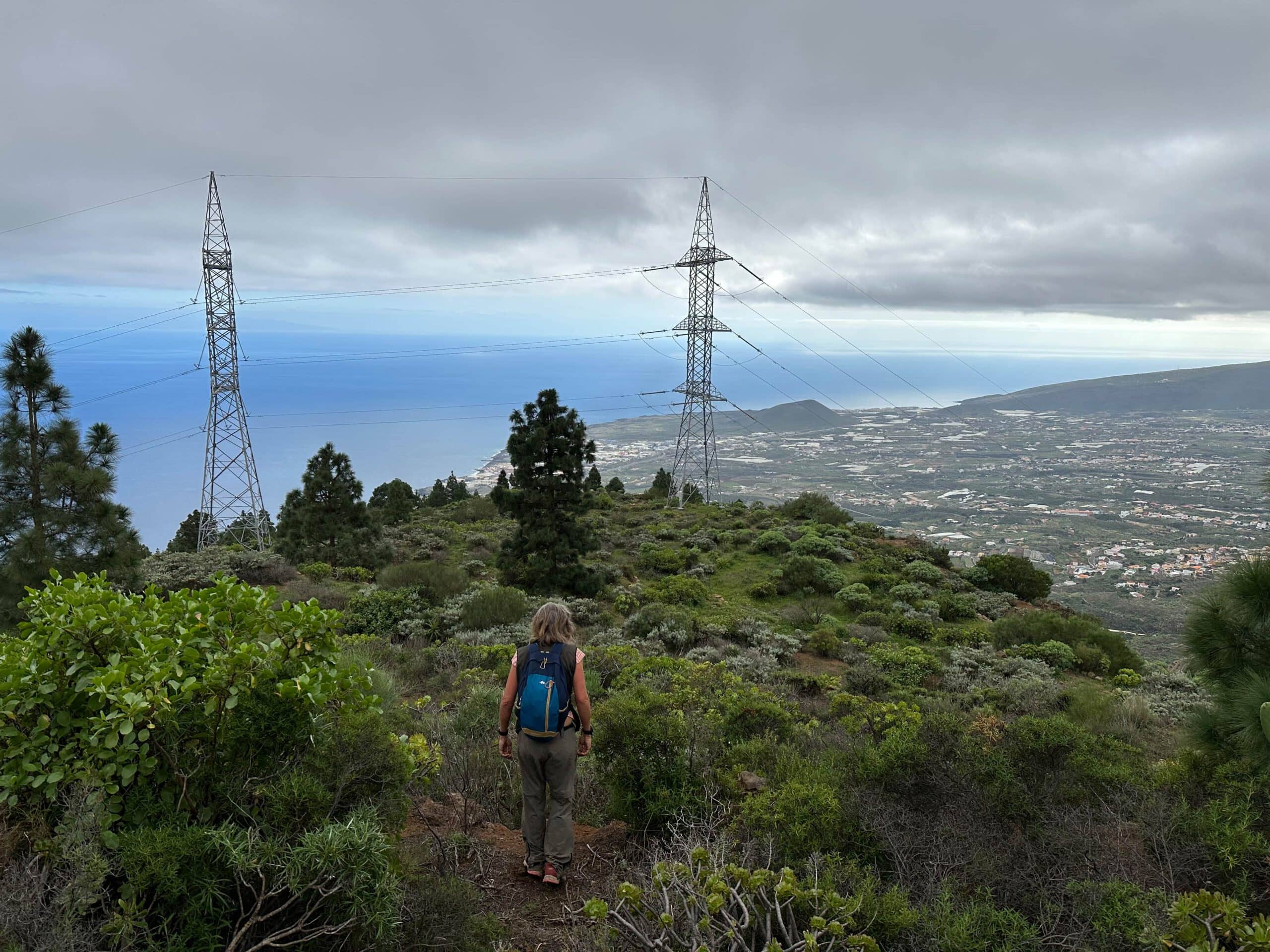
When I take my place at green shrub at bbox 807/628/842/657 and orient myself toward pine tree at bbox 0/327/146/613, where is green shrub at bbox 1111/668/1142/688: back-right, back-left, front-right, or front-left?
back-left

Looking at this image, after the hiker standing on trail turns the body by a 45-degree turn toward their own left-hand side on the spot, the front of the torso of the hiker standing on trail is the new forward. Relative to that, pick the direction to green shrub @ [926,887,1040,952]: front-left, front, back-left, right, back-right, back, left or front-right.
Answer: back

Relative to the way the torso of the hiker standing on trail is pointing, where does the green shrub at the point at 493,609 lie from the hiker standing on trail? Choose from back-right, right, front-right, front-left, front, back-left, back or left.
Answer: front

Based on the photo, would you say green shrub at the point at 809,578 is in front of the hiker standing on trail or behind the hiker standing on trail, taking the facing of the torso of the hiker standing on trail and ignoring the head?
in front

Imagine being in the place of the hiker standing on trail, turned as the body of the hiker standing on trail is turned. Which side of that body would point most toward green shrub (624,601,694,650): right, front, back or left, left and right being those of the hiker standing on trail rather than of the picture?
front

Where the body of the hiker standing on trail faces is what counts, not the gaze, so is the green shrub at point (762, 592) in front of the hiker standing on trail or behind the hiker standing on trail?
in front

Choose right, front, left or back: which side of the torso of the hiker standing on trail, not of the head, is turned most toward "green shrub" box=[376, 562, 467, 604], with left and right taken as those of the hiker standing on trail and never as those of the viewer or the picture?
front

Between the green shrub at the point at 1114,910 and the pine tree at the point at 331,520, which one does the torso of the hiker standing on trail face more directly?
the pine tree

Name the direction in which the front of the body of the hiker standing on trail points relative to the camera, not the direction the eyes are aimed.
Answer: away from the camera

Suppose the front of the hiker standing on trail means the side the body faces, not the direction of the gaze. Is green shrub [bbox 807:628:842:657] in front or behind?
in front

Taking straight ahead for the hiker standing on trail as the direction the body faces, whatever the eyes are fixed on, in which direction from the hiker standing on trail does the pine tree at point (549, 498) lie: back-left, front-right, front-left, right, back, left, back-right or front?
front

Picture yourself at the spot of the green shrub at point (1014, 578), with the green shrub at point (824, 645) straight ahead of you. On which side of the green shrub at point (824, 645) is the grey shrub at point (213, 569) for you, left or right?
right

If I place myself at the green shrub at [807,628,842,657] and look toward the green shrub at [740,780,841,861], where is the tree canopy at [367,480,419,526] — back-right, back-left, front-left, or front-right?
back-right
